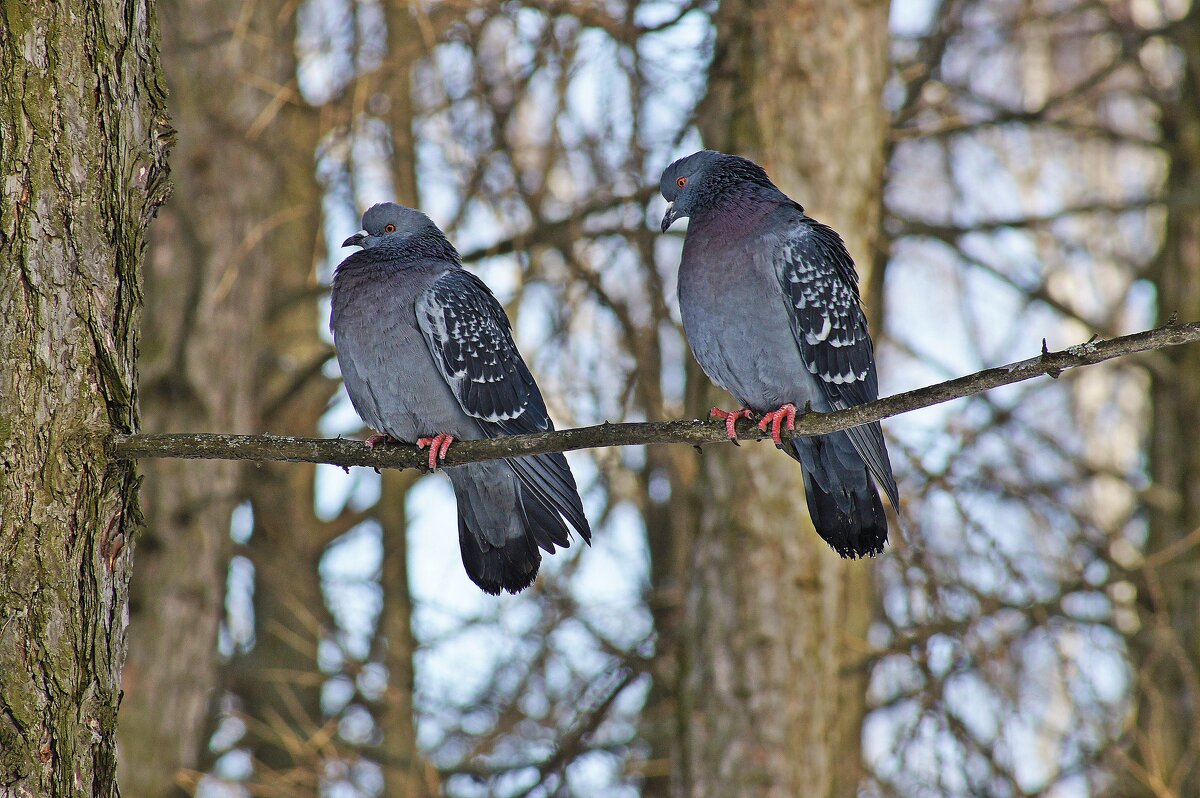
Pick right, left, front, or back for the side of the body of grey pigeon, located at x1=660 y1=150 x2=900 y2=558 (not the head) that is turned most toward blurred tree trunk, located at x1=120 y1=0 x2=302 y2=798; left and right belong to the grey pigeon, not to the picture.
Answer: right

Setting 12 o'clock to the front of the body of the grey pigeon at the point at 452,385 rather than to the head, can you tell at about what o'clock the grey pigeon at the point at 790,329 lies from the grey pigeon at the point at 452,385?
the grey pigeon at the point at 790,329 is roughly at 8 o'clock from the grey pigeon at the point at 452,385.

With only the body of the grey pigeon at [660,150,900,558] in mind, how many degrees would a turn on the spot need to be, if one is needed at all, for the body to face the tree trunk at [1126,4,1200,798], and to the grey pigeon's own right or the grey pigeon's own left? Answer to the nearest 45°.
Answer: approximately 180°

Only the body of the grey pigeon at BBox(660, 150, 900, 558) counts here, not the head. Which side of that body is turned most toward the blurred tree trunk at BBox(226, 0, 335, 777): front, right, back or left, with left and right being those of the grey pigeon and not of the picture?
right

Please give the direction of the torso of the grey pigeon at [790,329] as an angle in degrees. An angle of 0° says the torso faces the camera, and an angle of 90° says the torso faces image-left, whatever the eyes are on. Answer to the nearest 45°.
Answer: approximately 45°

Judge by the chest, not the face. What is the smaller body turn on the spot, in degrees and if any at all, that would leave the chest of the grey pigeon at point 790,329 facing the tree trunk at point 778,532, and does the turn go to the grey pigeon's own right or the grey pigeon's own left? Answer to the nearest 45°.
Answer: approximately 135° to the grey pigeon's own right

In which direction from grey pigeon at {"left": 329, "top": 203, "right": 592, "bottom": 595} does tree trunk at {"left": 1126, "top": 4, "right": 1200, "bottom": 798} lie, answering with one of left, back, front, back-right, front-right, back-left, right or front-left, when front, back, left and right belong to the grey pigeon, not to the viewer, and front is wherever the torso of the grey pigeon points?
back

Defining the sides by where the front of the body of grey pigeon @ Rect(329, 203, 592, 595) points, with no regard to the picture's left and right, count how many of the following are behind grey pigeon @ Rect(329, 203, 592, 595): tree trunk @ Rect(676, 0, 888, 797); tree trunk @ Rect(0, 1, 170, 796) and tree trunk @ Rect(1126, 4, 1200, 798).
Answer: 2

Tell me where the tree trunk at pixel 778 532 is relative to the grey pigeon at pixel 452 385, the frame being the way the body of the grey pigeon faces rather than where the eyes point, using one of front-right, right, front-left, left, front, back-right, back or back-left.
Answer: back

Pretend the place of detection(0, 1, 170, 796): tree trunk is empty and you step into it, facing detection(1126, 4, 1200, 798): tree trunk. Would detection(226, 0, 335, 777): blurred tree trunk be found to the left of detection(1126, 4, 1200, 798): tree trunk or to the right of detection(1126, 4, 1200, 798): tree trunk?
left
